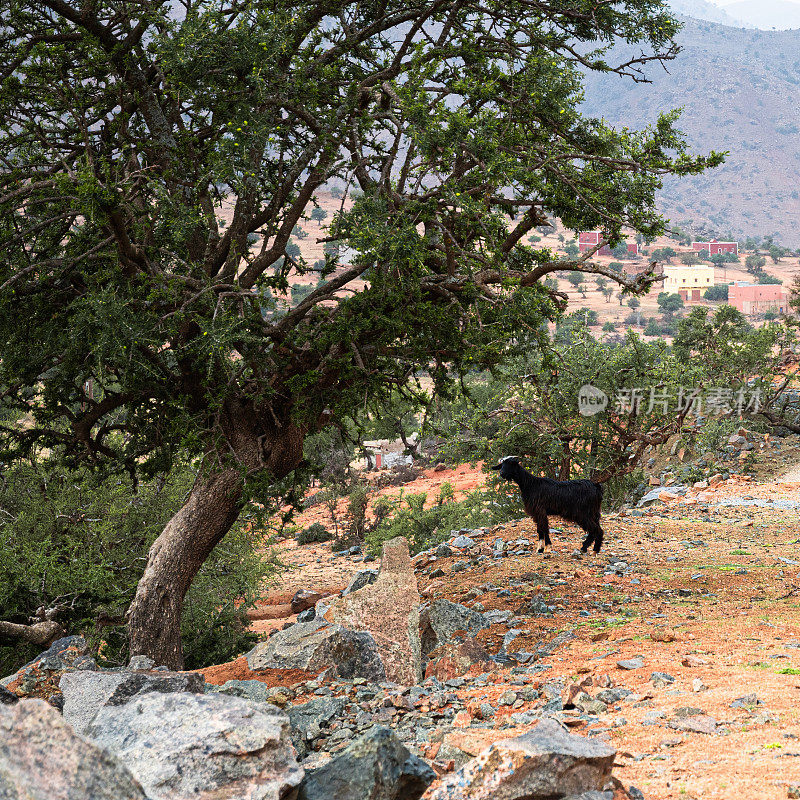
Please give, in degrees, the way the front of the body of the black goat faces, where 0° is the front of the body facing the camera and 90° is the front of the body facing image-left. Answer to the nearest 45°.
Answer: approximately 90°

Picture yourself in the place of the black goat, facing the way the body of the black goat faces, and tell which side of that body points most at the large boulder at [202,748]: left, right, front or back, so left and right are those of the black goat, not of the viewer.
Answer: left

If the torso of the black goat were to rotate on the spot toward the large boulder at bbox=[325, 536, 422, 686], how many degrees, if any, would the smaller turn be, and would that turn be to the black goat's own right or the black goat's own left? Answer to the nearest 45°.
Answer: approximately 45° to the black goat's own left

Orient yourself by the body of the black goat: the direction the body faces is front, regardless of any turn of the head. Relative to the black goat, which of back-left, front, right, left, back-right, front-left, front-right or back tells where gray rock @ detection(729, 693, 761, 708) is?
left

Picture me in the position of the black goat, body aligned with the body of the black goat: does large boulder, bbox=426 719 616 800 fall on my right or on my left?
on my left

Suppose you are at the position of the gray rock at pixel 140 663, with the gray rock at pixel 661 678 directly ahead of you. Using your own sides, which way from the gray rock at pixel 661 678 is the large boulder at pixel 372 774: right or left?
right

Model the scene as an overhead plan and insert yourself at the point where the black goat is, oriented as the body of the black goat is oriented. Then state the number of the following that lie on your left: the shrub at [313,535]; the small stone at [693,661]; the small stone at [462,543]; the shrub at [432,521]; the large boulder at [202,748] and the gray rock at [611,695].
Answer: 3

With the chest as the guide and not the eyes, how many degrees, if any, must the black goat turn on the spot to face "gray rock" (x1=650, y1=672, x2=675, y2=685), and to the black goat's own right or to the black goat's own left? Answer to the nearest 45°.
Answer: approximately 90° to the black goat's own left

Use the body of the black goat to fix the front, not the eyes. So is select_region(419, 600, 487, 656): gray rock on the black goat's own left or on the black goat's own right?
on the black goat's own left

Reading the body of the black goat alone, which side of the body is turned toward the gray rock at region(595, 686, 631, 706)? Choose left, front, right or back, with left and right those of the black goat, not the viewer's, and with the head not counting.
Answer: left
